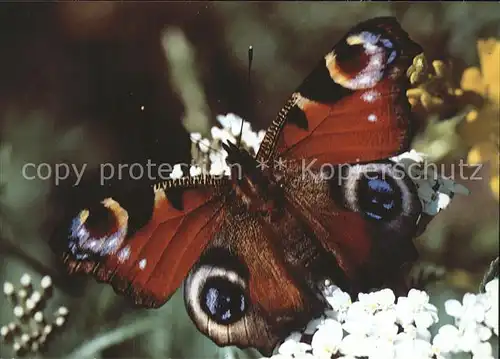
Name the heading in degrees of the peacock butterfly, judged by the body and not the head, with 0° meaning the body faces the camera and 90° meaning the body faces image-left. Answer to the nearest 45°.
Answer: approximately 135°
